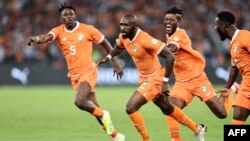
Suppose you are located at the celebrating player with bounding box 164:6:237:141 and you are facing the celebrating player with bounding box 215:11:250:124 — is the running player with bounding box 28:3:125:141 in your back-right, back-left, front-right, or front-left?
back-right

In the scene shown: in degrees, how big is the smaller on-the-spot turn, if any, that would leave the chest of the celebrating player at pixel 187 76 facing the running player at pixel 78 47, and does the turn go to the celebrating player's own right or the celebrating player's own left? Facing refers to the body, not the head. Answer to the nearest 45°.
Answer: approximately 45° to the celebrating player's own right

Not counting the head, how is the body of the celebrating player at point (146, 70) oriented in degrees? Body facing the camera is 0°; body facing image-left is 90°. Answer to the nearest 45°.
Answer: approximately 45°

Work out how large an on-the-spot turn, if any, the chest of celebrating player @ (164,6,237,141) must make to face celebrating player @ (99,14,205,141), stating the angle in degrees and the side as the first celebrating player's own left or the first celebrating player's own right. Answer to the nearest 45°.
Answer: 0° — they already face them

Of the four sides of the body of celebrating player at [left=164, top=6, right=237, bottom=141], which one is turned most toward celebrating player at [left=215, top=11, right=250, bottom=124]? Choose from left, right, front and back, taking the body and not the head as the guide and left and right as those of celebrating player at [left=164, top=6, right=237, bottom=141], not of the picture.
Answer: left

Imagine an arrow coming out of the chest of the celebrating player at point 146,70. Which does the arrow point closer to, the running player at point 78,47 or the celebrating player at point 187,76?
the running player

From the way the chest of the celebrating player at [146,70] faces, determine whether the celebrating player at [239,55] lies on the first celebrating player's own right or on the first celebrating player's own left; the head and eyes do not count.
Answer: on the first celebrating player's own left
